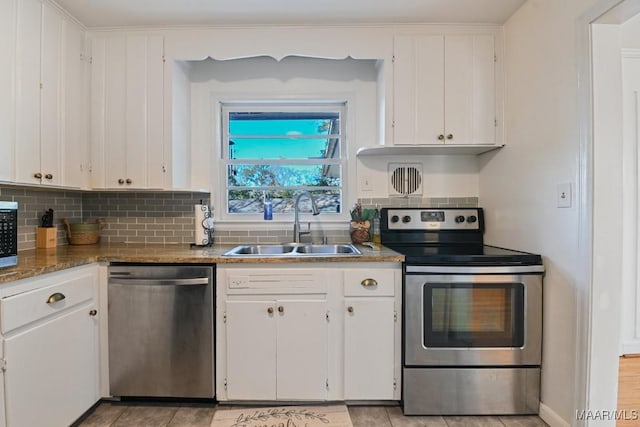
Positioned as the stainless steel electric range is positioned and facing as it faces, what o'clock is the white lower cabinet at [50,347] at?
The white lower cabinet is roughly at 2 o'clock from the stainless steel electric range.

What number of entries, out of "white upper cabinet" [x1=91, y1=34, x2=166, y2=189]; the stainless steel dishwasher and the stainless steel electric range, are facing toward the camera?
3

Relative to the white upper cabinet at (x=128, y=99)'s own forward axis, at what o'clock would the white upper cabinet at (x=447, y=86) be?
the white upper cabinet at (x=447, y=86) is roughly at 10 o'clock from the white upper cabinet at (x=128, y=99).

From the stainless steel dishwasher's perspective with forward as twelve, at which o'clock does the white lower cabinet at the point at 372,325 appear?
The white lower cabinet is roughly at 10 o'clock from the stainless steel dishwasher.

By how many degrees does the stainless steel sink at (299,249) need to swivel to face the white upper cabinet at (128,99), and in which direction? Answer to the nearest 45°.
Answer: approximately 90° to its right

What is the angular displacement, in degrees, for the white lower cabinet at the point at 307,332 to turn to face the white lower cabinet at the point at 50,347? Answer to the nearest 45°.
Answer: approximately 90° to its right

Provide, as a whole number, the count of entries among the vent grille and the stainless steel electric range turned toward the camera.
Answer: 2

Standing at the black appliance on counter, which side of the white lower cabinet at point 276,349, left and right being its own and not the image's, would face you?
right

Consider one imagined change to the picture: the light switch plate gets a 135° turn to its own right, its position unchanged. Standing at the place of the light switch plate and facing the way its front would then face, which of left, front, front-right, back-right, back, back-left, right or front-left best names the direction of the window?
left

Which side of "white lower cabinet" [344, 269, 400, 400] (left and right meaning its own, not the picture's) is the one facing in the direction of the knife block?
right
